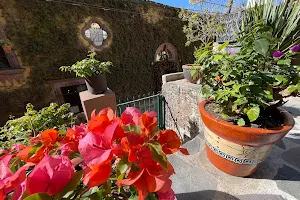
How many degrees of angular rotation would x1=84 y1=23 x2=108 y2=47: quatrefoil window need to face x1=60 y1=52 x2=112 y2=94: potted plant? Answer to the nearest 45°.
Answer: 0° — it already faces it

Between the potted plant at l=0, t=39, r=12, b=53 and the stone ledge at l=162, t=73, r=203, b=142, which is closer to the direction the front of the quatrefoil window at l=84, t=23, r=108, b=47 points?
the stone ledge

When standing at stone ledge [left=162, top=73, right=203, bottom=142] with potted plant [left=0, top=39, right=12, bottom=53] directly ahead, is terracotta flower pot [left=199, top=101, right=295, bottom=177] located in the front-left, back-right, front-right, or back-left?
back-left

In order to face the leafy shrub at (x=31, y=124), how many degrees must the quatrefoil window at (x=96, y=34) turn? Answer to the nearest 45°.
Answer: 0° — it already faces it

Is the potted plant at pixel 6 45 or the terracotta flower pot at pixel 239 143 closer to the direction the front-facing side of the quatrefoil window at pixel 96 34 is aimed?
the terracotta flower pot

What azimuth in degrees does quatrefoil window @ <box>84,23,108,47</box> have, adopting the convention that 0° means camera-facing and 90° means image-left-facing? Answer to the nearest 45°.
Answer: approximately 0°

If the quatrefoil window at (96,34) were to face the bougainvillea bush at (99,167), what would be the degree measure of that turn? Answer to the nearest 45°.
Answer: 0° — it already faces it

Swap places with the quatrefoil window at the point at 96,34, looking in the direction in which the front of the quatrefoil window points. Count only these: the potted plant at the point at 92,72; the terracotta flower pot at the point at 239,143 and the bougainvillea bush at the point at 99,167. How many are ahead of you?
3

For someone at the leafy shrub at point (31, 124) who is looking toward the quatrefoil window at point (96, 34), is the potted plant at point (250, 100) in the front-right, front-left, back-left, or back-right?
back-right

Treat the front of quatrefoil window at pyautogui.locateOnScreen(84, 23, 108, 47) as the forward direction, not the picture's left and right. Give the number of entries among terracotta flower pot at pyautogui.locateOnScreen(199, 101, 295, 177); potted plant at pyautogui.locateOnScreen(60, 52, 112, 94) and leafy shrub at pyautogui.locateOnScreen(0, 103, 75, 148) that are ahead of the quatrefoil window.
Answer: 3

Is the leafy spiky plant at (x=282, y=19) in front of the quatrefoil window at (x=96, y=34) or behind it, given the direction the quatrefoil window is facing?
in front

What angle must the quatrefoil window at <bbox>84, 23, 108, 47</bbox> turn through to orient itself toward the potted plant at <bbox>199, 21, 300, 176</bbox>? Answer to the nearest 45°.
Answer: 0° — it already faces it

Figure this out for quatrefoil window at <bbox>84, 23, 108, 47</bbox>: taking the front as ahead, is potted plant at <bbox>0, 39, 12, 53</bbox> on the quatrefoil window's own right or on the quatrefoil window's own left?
on the quatrefoil window's own right

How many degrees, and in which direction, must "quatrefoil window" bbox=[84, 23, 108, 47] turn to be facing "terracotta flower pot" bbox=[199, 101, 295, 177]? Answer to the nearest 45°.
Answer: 0° — it already faces it
